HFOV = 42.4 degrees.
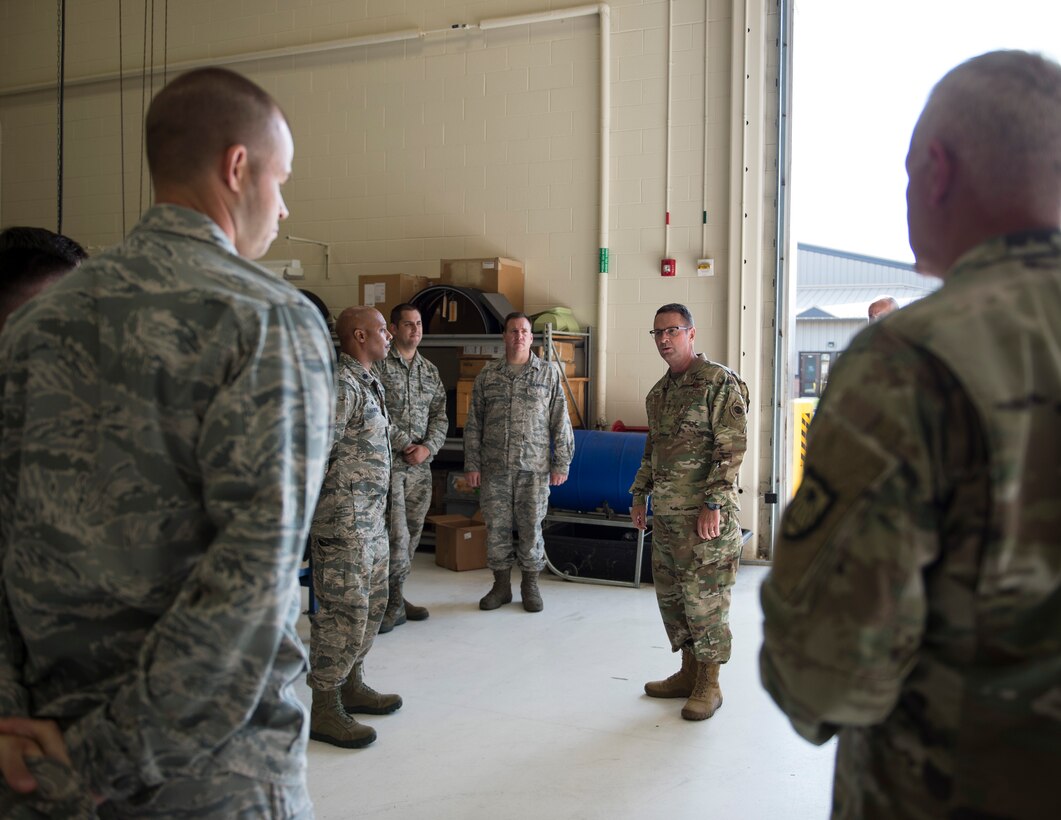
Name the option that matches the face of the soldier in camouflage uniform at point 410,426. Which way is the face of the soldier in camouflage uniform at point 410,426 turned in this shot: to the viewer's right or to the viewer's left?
to the viewer's right

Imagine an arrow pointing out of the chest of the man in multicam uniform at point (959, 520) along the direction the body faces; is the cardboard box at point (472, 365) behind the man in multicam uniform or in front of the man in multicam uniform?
in front

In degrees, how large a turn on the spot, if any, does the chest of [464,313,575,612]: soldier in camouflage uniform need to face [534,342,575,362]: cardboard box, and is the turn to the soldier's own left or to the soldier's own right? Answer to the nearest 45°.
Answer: approximately 180°

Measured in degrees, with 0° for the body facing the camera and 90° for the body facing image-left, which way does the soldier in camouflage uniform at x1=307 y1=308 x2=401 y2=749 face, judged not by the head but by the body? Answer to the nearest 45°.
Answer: approximately 270°

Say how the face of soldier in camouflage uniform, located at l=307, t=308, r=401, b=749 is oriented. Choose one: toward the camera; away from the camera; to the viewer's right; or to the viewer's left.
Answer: to the viewer's right

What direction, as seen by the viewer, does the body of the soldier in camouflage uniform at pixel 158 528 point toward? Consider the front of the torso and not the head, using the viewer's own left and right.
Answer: facing away from the viewer and to the right of the viewer

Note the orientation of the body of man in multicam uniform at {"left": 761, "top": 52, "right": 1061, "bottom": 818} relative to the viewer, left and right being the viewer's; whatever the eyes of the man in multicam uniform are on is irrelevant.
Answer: facing away from the viewer and to the left of the viewer

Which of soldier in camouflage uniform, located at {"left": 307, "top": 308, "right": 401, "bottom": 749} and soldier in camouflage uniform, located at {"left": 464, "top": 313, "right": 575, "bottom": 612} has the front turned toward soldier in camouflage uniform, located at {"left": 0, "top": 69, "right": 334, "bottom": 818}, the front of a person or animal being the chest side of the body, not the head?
soldier in camouflage uniform, located at {"left": 464, "top": 313, "right": 575, "bottom": 612}

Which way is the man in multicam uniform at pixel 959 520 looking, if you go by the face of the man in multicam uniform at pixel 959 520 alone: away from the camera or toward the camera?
away from the camera

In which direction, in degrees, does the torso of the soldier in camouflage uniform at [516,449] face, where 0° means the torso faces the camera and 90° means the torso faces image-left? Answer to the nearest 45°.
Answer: approximately 0°

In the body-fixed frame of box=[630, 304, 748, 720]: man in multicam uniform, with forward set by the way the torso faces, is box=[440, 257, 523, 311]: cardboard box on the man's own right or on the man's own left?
on the man's own right

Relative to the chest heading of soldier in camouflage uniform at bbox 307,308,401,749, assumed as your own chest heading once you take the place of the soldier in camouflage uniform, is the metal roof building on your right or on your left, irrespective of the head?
on your left
